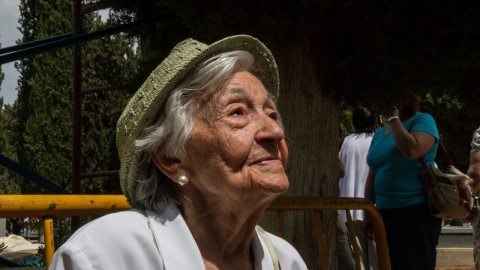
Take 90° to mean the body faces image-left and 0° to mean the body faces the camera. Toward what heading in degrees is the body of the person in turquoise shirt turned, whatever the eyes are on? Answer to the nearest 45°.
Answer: approximately 45°

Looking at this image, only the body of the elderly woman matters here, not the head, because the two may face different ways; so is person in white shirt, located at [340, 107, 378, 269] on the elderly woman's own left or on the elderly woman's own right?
on the elderly woman's own left

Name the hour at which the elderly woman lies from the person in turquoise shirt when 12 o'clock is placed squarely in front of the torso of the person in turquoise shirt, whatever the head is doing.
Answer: The elderly woman is roughly at 11 o'clock from the person in turquoise shirt.

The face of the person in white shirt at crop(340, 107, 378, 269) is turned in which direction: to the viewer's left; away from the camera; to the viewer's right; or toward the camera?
away from the camera

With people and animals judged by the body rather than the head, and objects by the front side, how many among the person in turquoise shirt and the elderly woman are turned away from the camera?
0

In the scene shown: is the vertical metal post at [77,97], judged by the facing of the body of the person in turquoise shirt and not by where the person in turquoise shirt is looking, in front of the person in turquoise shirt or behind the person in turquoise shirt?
in front

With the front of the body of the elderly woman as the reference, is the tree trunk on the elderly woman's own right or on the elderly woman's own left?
on the elderly woman's own left

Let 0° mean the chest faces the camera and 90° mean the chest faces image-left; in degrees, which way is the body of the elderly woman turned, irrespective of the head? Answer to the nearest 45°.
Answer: approximately 315°

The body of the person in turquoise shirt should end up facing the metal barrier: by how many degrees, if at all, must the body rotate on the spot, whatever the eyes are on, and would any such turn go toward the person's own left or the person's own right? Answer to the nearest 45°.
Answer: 0° — they already face it

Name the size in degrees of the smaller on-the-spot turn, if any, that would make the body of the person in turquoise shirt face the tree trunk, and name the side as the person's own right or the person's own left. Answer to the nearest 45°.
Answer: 0° — they already face it
